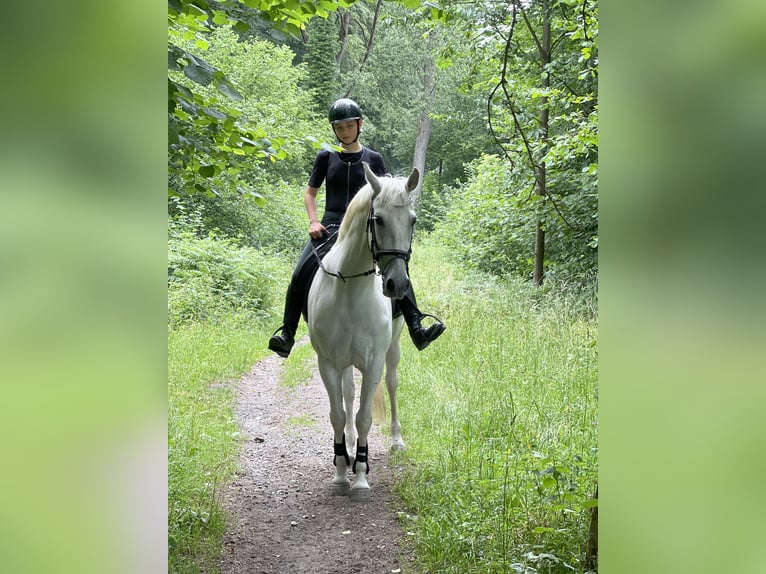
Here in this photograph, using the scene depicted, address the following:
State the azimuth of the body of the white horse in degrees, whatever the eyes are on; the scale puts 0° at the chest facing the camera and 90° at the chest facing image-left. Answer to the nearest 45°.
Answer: approximately 0°

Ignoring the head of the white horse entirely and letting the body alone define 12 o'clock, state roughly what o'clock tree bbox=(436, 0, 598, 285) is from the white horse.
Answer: The tree is roughly at 7 o'clock from the white horse.

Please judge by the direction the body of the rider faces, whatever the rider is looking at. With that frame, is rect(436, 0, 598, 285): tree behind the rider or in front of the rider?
behind

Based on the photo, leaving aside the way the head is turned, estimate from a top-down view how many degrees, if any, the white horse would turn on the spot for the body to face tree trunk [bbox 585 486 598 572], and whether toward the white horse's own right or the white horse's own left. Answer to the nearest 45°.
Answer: approximately 45° to the white horse's own left

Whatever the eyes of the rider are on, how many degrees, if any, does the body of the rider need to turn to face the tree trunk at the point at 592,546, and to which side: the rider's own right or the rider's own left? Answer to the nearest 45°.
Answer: approximately 45° to the rider's own left
